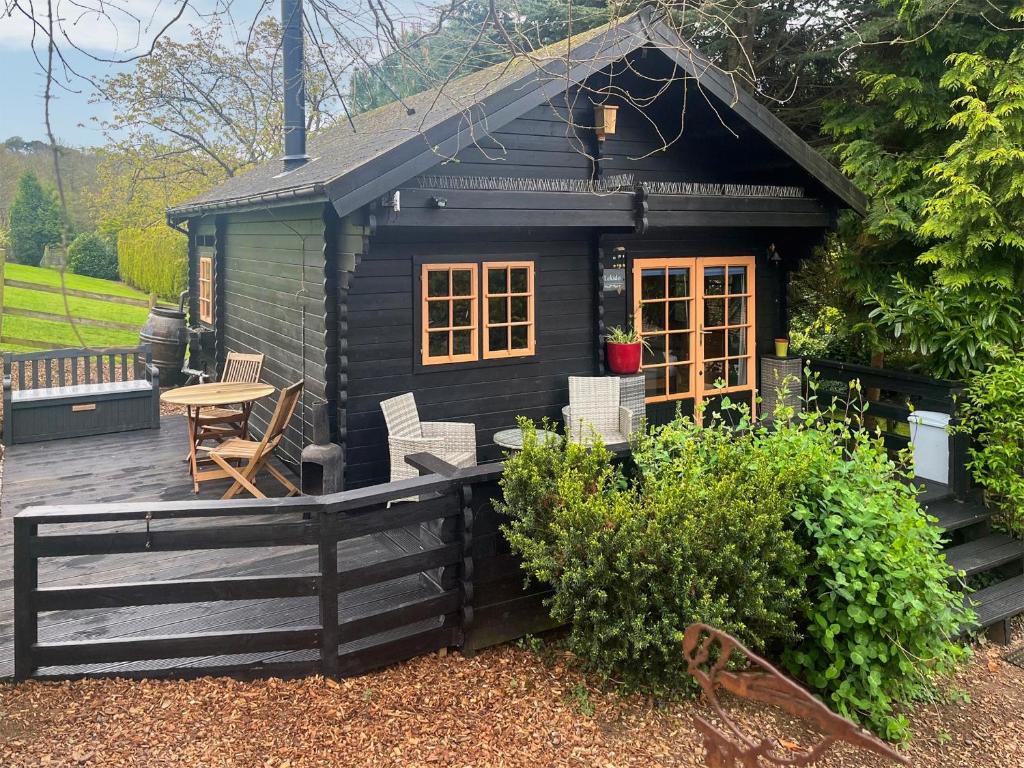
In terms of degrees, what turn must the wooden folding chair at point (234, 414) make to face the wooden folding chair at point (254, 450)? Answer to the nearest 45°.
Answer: approximately 45° to its left

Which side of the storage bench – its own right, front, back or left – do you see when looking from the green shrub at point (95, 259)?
back

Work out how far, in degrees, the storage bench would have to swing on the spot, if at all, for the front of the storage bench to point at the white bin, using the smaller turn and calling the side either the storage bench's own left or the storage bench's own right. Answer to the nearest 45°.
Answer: approximately 45° to the storage bench's own left

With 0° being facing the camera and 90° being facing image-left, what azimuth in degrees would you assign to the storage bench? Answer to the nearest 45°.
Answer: approximately 0°

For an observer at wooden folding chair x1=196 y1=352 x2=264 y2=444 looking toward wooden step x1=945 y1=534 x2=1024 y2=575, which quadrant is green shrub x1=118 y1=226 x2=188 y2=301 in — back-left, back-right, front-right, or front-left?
back-left

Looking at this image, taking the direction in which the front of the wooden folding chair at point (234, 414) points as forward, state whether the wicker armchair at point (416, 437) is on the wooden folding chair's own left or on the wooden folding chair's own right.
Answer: on the wooden folding chair's own left
